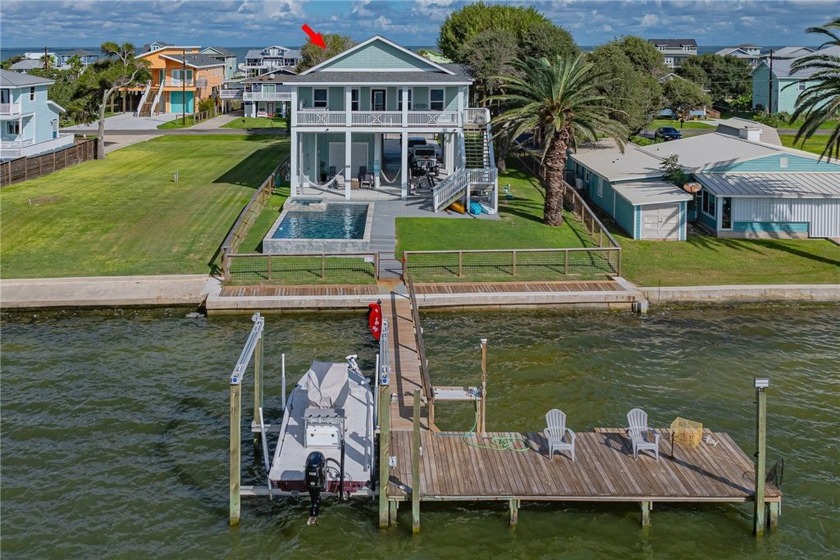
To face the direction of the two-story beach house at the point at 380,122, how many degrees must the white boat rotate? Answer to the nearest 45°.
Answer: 0° — it already faces it

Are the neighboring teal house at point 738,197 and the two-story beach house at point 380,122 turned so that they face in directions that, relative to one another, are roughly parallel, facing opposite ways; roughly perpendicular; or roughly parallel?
roughly parallel

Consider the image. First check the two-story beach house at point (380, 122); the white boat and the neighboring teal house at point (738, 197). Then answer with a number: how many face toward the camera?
2

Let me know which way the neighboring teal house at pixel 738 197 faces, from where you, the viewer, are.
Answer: facing the viewer

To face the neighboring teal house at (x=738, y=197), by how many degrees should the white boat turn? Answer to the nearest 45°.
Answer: approximately 45° to its right

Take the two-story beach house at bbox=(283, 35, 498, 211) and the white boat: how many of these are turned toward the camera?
1

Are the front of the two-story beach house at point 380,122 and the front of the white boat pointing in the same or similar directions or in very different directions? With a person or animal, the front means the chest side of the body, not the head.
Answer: very different directions

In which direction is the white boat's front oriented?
away from the camera

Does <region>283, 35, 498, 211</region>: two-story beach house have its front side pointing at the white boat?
yes

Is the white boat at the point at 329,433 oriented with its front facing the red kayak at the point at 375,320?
yes

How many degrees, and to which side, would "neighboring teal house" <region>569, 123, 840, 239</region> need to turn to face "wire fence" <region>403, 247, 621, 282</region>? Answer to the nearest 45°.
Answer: approximately 45° to its right

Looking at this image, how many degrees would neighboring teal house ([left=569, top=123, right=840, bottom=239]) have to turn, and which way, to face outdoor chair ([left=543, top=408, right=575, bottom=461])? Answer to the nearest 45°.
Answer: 0° — it already faces it

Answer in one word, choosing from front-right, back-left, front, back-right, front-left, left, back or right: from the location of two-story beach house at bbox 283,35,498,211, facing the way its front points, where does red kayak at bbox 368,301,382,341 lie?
front

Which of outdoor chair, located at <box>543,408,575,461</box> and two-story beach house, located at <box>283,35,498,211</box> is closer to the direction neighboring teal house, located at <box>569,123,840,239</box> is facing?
the outdoor chair

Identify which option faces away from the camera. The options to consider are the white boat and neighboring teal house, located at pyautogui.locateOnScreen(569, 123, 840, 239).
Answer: the white boat

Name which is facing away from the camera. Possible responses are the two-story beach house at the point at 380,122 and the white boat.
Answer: the white boat

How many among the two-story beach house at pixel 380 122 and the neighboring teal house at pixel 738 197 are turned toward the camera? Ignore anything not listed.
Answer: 2
